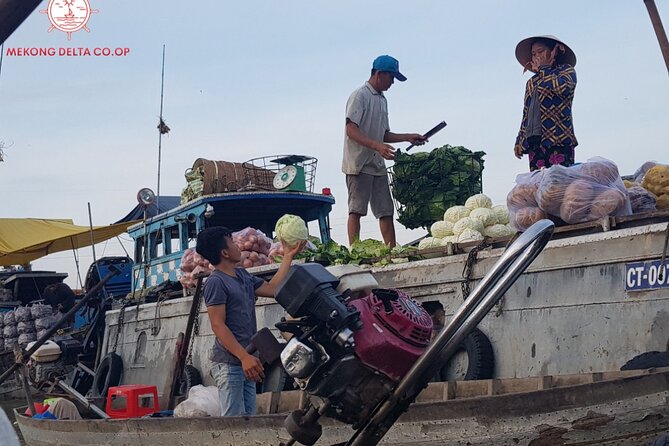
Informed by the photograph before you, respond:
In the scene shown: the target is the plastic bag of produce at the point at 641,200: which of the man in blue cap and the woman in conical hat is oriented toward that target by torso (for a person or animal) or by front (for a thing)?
the man in blue cap

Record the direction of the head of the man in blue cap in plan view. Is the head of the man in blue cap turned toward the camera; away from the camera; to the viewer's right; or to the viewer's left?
to the viewer's right

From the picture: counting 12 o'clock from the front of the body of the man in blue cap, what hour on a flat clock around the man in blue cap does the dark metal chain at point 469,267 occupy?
The dark metal chain is roughly at 1 o'clock from the man in blue cap.

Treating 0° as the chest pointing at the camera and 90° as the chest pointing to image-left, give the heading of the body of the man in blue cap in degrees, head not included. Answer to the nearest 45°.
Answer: approximately 315°

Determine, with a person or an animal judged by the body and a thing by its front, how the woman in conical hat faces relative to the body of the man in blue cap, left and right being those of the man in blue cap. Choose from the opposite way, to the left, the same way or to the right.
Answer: to the right

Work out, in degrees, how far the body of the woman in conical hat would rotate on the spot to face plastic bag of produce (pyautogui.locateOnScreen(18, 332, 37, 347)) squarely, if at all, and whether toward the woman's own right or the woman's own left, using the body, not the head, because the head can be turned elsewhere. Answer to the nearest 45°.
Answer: approximately 90° to the woman's own right

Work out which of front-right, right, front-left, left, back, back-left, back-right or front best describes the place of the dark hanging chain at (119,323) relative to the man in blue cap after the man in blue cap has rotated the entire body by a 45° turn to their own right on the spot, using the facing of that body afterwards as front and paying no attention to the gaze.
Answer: back-right

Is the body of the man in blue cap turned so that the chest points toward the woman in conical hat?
yes

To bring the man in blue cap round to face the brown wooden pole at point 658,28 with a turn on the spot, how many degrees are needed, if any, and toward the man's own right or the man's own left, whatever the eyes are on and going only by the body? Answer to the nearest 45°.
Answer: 0° — they already face it

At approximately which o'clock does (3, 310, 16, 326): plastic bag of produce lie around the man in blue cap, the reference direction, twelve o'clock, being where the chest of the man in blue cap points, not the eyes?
The plastic bag of produce is roughly at 6 o'clock from the man in blue cap.

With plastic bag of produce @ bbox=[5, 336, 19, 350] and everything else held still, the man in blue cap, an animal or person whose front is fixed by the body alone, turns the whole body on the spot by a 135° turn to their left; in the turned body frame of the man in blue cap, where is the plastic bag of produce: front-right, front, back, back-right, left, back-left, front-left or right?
front-left

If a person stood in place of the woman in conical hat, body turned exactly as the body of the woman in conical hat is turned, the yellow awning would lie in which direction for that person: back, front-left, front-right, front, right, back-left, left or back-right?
right
